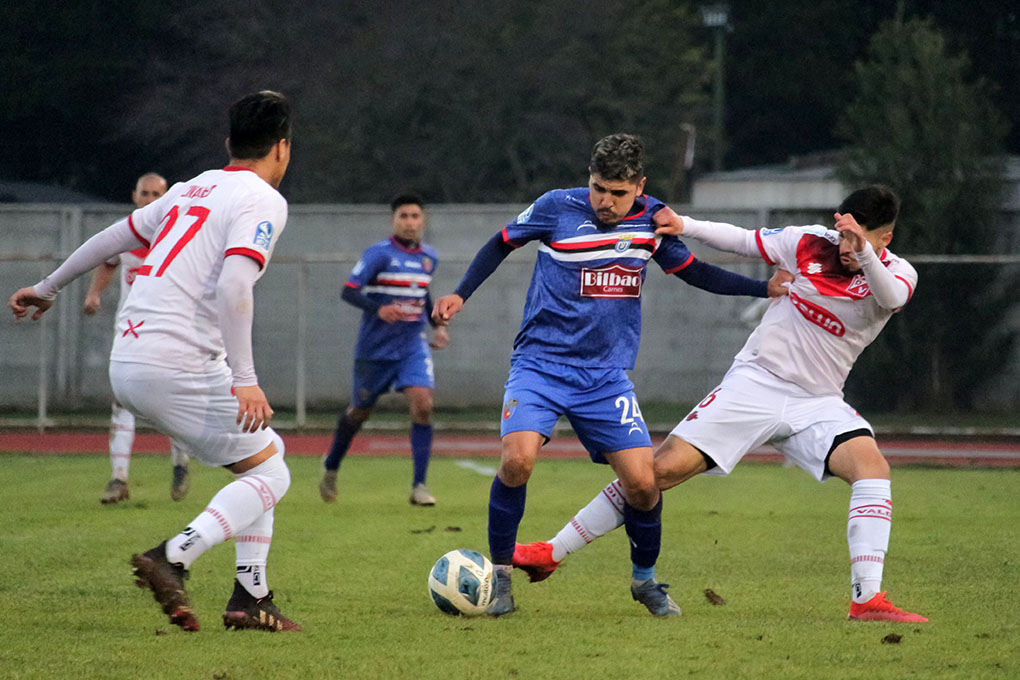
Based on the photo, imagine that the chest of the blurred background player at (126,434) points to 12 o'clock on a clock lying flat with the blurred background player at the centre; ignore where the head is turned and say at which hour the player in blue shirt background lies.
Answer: The player in blue shirt background is roughly at 9 o'clock from the blurred background player.

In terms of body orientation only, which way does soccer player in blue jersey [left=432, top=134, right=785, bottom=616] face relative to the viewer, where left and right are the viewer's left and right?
facing the viewer and to the right of the viewer

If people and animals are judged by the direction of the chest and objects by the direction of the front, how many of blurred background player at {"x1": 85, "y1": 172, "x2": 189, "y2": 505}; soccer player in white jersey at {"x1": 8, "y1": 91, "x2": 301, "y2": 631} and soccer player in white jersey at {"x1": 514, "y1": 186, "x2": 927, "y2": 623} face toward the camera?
2

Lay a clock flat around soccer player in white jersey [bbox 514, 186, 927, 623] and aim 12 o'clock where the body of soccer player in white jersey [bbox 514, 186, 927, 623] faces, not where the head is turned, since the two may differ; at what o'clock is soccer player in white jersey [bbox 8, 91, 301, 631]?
soccer player in white jersey [bbox 8, 91, 301, 631] is roughly at 2 o'clock from soccer player in white jersey [bbox 514, 186, 927, 623].

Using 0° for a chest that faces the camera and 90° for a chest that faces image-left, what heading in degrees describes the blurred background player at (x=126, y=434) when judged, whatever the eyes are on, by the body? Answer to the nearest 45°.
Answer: approximately 0°

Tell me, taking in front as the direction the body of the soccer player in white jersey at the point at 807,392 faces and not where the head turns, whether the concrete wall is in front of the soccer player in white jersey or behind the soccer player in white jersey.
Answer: behind

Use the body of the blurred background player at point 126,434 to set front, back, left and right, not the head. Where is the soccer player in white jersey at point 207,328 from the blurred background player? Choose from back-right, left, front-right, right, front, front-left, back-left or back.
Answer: front

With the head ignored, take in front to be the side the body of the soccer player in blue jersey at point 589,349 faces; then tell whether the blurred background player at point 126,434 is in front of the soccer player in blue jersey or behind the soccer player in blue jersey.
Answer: behind

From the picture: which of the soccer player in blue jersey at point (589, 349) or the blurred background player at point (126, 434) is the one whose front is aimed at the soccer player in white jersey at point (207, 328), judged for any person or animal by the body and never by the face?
the blurred background player

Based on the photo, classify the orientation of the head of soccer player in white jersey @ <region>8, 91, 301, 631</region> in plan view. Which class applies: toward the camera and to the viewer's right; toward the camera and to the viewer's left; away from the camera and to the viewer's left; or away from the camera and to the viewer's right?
away from the camera and to the viewer's right

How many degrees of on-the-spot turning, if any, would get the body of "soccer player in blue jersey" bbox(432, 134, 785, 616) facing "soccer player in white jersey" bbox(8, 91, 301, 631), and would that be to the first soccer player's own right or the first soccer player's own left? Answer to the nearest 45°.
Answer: approximately 90° to the first soccer player's own right

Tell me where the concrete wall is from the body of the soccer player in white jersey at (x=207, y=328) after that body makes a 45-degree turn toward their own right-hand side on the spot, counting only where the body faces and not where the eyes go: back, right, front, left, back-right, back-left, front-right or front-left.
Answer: left
